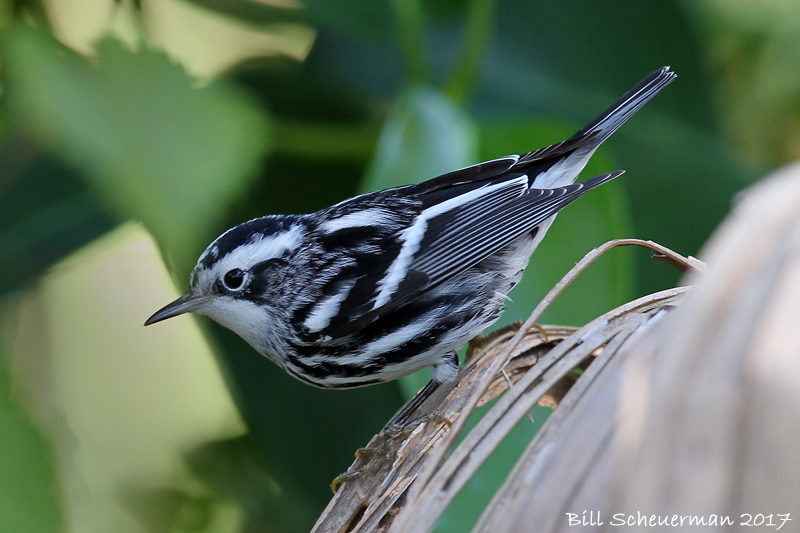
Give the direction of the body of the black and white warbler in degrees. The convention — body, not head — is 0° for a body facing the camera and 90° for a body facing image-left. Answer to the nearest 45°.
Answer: approximately 90°
